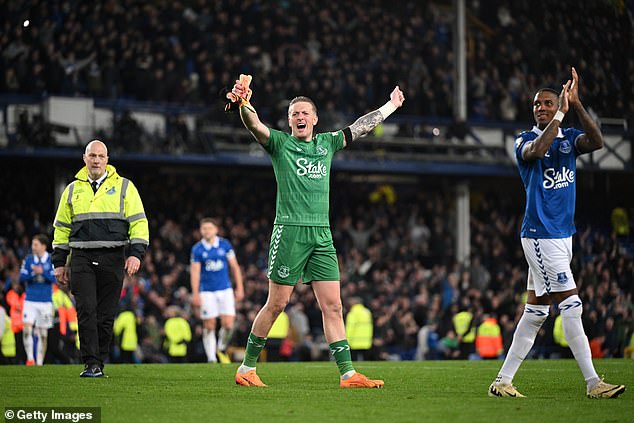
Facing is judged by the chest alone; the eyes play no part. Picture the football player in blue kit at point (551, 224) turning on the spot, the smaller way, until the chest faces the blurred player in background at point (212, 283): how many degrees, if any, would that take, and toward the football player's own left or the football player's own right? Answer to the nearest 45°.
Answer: approximately 180°

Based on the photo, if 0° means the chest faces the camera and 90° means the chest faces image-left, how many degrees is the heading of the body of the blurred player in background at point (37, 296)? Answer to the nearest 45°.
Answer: approximately 0°

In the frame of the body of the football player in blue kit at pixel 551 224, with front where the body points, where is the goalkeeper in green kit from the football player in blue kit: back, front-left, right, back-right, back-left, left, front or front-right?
back-right

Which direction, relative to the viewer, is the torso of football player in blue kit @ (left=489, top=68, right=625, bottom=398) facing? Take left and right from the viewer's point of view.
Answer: facing the viewer and to the right of the viewer

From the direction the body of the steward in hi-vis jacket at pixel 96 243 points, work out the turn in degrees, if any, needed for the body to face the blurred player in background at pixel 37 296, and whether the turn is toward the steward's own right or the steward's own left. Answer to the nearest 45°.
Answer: approximately 180°

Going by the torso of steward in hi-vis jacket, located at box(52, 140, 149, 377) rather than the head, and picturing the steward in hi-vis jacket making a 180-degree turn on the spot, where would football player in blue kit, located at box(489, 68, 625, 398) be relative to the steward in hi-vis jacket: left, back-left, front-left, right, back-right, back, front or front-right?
back-right
